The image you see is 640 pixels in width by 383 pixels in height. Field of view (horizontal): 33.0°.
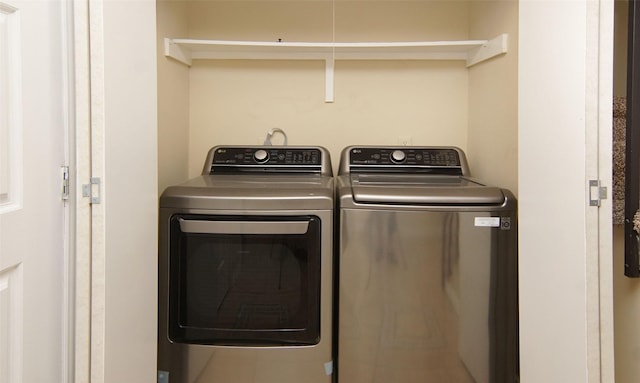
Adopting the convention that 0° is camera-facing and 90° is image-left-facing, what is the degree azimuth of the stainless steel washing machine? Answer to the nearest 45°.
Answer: approximately 0°

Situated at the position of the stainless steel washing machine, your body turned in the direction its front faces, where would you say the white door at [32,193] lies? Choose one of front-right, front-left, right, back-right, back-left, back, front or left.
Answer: front-right
